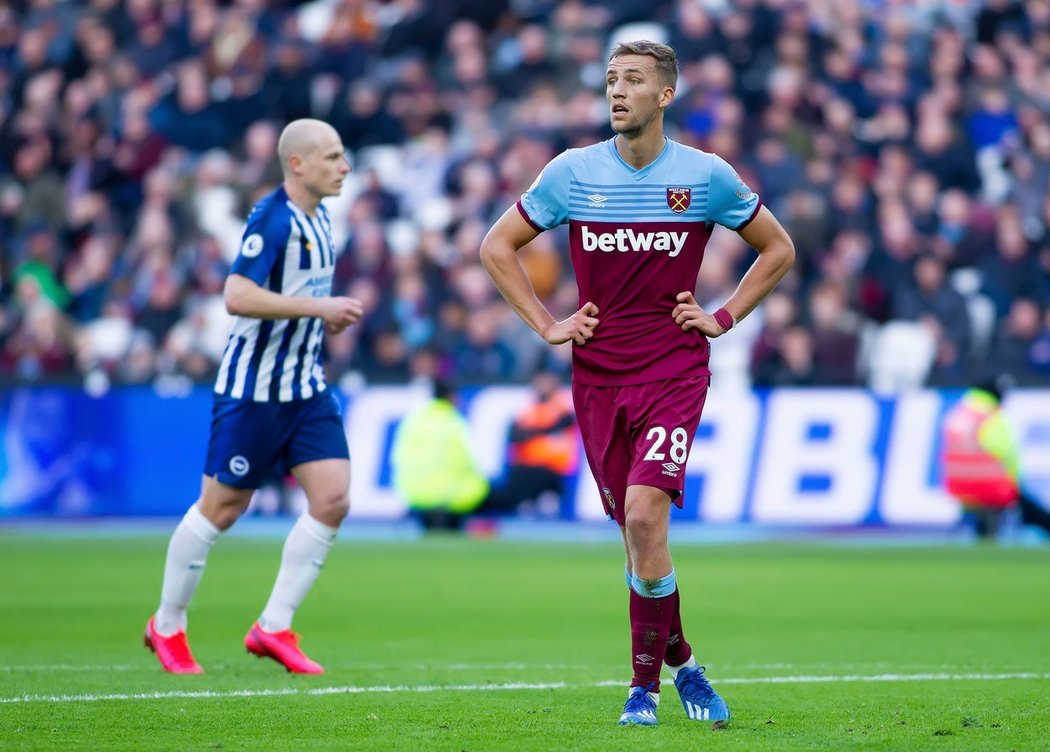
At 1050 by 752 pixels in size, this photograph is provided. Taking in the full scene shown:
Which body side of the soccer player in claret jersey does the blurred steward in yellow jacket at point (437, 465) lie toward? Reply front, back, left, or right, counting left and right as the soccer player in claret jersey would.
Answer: back

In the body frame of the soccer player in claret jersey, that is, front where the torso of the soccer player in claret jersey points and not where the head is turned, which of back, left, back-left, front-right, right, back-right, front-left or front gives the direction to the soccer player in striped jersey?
back-right

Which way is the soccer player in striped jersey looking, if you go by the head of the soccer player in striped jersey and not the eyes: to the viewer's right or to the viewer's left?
to the viewer's right

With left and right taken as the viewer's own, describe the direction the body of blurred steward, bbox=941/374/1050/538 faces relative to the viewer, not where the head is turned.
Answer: facing away from the viewer and to the right of the viewer

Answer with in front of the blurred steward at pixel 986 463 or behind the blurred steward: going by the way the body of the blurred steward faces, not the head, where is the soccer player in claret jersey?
behind

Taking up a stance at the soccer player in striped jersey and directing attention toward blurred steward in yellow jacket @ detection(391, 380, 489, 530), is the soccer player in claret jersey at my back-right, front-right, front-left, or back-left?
back-right

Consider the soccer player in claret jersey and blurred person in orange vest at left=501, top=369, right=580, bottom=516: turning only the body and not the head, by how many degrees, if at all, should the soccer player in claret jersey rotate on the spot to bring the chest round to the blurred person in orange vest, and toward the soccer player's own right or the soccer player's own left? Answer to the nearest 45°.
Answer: approximately 180°

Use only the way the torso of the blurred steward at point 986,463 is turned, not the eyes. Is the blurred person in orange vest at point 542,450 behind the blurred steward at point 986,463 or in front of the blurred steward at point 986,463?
behind
